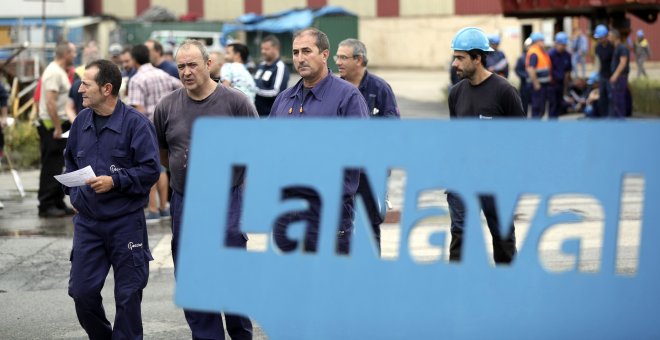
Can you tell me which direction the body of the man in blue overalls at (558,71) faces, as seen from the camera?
toward the camera

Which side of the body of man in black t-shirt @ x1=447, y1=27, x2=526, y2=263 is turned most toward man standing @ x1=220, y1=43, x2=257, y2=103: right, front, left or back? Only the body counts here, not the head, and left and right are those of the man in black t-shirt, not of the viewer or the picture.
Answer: right

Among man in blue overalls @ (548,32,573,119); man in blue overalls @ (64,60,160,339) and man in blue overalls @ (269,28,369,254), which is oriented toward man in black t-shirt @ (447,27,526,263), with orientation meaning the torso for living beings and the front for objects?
man in blue overalls @ (548,32,573,119)

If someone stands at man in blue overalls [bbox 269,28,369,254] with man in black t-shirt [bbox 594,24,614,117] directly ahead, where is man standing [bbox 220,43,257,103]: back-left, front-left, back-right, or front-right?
front-left

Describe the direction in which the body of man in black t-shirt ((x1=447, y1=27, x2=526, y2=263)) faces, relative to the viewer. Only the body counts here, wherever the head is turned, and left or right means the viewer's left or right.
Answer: facing the viewer and to the left of the viewer

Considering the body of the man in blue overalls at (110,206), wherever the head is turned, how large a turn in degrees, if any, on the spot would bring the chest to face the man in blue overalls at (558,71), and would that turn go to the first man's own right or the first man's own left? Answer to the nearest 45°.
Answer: approximately 180°

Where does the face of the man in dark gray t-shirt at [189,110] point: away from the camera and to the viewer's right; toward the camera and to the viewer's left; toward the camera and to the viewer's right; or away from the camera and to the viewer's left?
toward the camera and to the viewer's left

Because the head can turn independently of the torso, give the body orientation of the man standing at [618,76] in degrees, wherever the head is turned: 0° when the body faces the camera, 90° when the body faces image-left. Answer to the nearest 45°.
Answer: approximately 90°

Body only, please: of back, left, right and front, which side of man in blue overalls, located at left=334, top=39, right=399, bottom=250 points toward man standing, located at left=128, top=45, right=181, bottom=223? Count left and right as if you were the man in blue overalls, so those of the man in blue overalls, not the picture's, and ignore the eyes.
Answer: right

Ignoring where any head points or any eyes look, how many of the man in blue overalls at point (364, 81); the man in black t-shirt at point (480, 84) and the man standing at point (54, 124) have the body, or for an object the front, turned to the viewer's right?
1

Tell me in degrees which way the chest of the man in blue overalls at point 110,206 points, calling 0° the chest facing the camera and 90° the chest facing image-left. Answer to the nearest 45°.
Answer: approximately 45°
